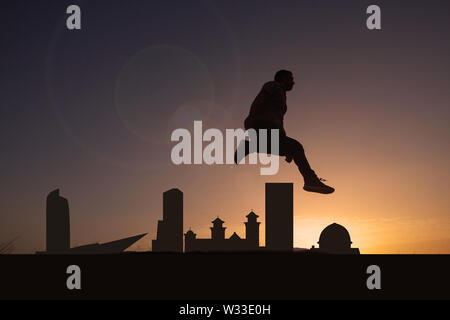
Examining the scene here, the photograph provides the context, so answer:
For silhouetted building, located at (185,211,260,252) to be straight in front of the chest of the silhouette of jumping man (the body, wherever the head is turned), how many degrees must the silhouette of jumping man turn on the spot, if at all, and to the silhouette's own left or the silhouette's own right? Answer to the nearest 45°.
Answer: approximately 90° to the silhouette's own left

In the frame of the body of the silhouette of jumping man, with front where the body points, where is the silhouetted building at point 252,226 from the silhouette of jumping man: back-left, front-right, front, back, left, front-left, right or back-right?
left

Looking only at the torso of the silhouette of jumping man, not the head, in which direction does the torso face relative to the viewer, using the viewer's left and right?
facing to the right of the viewer

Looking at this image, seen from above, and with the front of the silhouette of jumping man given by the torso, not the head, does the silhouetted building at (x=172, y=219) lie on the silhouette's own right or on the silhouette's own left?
on the silhouette's own left

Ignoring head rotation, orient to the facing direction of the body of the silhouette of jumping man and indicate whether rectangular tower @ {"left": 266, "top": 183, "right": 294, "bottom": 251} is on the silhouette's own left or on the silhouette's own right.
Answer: on the silhouette's own left

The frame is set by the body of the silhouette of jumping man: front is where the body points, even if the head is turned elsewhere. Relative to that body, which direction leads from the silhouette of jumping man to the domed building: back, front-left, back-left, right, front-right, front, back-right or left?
left

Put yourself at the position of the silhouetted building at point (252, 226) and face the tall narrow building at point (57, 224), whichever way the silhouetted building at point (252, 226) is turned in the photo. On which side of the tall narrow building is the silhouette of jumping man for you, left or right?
left

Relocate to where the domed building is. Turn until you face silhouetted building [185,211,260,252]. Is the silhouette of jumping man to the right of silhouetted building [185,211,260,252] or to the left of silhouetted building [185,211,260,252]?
left

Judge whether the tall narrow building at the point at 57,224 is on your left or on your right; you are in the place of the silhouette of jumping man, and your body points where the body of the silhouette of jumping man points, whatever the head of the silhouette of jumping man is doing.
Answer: on your left
